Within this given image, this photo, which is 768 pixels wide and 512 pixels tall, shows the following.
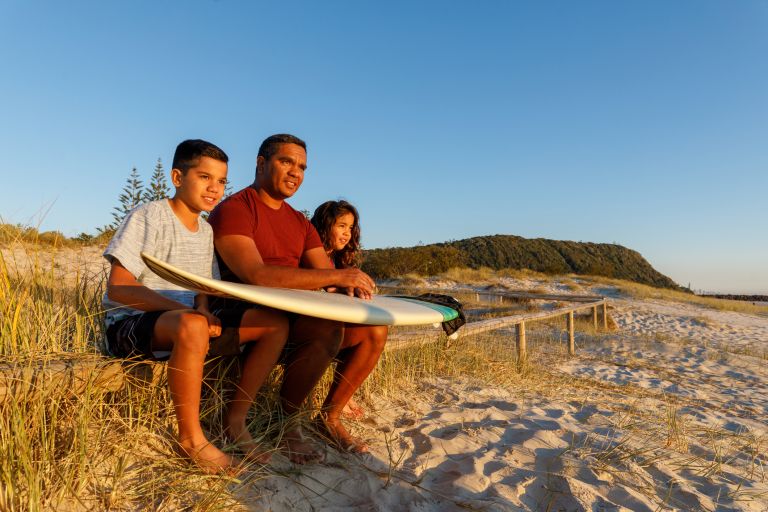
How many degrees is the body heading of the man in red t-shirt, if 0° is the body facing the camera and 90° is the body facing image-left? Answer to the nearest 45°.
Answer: approximately 315°

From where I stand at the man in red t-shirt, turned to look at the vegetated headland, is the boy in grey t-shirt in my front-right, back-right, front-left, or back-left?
back-left

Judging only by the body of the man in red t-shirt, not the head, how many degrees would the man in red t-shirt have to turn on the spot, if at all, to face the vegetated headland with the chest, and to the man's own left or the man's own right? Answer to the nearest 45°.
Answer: approximately 90° to the man's own left

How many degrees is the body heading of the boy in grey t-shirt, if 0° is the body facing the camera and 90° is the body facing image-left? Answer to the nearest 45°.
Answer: approximately 315°

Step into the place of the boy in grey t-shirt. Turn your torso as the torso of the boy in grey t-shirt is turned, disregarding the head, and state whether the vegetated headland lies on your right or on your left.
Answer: on your left

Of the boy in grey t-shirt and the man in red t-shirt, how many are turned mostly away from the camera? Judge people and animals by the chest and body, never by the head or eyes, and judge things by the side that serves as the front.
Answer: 0
